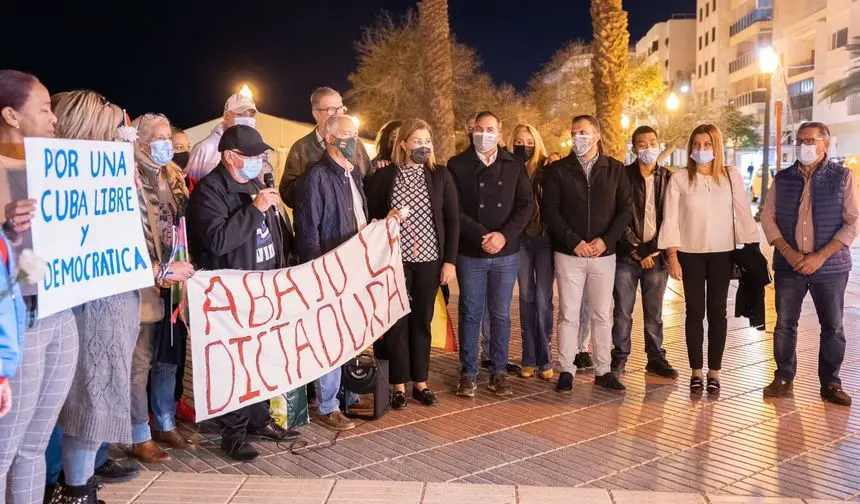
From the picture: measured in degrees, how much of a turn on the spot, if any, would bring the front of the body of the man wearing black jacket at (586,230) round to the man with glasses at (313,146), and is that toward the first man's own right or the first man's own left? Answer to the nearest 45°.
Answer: approximately 90° to the first man's own right

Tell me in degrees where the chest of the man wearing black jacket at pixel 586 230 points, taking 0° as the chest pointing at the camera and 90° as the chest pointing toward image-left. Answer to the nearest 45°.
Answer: approximately 0°

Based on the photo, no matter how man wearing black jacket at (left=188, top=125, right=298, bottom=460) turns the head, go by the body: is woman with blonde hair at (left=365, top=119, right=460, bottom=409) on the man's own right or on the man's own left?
on the man's own left

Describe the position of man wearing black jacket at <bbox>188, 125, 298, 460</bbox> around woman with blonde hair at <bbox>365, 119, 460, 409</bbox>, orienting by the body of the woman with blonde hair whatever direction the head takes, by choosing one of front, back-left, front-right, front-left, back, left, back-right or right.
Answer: front-right

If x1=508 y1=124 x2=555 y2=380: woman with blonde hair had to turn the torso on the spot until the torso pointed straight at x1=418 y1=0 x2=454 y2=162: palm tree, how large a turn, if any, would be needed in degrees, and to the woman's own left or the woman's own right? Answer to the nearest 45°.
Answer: approximately 180°

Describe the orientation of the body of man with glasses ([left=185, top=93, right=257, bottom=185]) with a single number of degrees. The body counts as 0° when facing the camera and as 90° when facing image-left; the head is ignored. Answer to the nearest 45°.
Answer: approximately 315°

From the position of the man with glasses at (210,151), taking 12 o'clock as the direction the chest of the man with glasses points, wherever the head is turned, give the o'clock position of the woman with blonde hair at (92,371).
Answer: The woman with blonde hair is roughly at 2 o'clock from the man with glasses.

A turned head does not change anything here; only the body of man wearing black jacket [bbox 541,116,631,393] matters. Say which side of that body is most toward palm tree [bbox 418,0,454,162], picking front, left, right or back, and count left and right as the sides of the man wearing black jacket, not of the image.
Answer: back

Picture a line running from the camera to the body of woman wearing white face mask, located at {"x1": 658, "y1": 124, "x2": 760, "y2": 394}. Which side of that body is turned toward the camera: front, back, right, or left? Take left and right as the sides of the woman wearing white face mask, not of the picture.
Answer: front

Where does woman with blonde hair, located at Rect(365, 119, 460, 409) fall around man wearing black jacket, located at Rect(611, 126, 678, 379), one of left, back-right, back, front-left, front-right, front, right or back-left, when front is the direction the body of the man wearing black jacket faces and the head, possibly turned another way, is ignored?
front-right

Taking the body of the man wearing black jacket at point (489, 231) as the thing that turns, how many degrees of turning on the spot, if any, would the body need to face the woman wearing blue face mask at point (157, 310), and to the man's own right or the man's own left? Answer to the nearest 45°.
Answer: approximately 45° to the man's own right

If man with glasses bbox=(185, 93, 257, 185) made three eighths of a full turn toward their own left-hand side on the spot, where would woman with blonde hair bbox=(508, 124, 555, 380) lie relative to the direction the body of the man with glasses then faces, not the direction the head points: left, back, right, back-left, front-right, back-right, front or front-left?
right

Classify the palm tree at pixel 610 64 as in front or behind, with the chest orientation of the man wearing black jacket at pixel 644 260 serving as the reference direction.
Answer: behind

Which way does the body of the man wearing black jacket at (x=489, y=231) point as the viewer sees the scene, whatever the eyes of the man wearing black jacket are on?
toward the camera

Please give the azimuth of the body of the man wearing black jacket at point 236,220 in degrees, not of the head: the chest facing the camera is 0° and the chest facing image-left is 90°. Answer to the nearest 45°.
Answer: approximately 315°

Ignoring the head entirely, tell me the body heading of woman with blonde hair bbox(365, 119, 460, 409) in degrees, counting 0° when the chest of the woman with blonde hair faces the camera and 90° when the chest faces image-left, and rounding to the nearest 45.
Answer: approximately 0°
